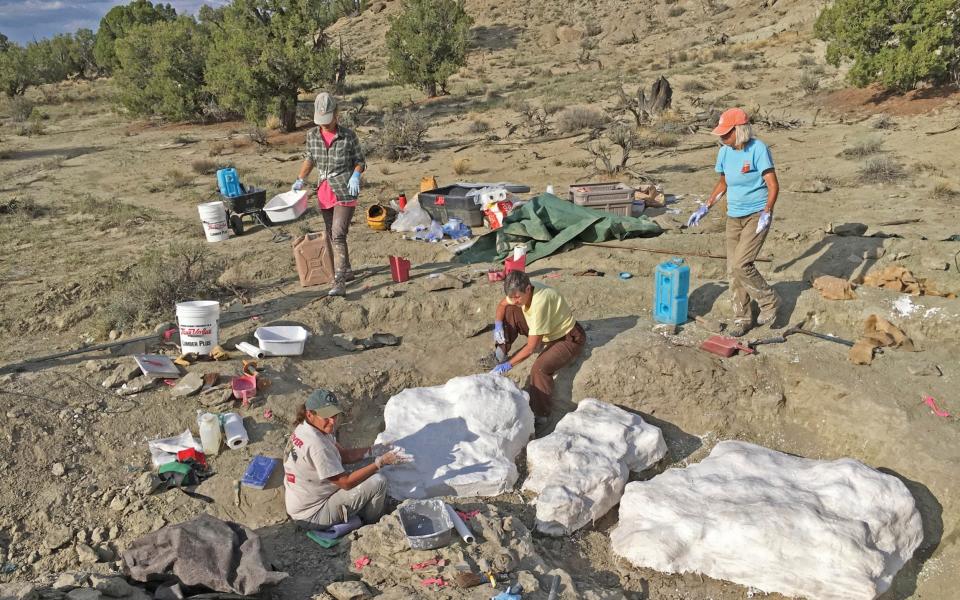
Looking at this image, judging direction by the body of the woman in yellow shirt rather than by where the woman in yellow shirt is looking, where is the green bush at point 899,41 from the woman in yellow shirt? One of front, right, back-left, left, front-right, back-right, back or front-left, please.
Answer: back

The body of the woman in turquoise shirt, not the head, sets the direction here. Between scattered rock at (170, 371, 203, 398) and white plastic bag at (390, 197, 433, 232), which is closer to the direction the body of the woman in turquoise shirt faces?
the scattered rock

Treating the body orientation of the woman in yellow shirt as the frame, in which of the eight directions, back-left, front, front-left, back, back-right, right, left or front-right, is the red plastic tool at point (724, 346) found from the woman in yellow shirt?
back-left

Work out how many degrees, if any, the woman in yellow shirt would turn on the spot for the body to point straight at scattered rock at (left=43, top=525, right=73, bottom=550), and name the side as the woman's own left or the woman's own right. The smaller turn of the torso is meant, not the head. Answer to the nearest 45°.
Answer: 0° — they already face it

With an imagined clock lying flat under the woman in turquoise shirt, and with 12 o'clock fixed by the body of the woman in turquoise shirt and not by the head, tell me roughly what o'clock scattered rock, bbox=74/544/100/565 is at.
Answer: The scattered rock is roughly at 12 o'clock from the woman in turquoise shirt.

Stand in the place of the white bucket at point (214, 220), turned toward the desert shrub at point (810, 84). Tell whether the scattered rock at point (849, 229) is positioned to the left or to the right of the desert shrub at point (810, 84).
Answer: right

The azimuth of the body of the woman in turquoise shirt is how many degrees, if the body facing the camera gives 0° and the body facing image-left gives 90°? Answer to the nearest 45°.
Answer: approximately 45°

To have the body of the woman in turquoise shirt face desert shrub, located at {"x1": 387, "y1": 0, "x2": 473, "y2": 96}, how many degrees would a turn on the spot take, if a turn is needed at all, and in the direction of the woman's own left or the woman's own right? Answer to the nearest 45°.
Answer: approximately 90° to the woman's own right

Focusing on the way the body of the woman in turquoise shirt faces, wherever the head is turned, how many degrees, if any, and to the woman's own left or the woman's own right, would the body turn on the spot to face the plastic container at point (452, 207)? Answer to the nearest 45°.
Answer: approximately 90° to the woman's own right

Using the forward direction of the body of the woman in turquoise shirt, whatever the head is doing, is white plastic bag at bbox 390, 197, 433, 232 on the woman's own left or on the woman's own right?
on the woman's own right

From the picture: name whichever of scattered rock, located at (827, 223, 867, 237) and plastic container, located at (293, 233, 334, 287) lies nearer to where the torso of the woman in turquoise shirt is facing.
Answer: the plastic container

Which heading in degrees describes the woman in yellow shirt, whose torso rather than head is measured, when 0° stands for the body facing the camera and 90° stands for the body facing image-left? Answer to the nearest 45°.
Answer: approximately 45°
